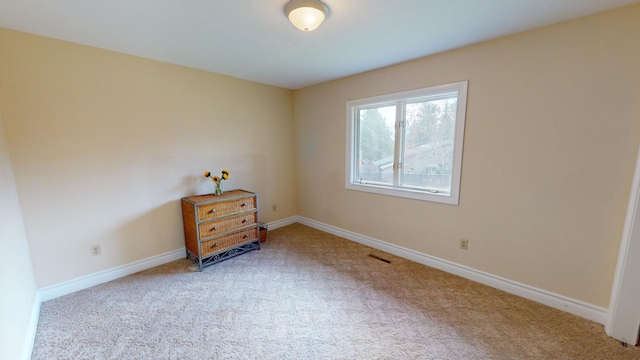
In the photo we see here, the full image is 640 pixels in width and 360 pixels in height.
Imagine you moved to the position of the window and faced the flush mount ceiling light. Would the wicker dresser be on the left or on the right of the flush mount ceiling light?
right

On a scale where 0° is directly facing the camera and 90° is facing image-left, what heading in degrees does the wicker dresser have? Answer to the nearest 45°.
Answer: approximately 315°
